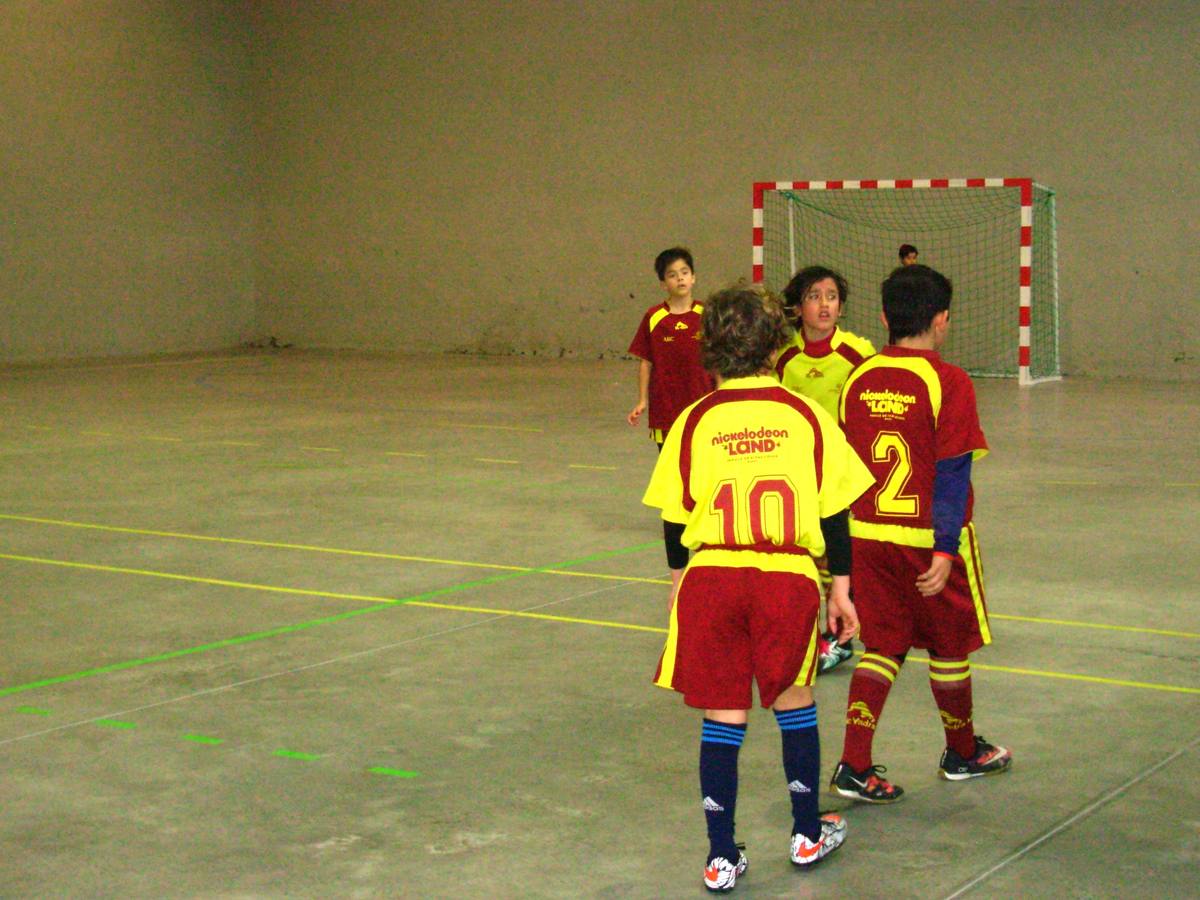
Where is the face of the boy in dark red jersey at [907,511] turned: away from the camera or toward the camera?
away from the camera

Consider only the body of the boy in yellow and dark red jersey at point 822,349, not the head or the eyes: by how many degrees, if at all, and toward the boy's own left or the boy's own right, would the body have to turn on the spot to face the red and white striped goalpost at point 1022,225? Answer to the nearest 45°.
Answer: approximately 180°

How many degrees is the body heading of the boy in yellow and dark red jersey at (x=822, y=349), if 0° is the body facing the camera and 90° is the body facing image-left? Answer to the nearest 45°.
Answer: approximately 0°

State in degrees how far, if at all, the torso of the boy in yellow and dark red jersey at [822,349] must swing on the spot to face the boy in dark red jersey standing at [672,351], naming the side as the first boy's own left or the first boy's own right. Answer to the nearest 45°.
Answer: approximately 135° to the first boy's own right

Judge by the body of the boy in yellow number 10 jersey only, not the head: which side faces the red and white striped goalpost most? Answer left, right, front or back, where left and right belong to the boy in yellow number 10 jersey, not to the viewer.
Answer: front

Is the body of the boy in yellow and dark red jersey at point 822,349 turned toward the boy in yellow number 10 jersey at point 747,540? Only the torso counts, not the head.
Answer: yes

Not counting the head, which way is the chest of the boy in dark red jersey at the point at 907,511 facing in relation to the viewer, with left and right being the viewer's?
facing away from the viewer and to the right of the viewer

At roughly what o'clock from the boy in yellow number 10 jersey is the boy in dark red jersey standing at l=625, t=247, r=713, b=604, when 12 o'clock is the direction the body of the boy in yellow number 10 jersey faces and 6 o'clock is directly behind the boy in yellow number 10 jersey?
The boy in dark red jersey standing is roughly at 12 o'clock from the boy in yellow number 10 jersey.

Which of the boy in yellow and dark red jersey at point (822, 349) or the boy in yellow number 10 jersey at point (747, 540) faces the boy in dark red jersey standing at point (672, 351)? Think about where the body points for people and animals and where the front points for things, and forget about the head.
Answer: the boy in yellow number 10 jersey

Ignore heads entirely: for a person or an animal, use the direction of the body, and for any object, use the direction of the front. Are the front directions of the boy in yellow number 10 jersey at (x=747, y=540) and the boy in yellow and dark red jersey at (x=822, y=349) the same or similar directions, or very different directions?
very different directions

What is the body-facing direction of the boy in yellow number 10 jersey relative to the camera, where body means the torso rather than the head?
away from the camera

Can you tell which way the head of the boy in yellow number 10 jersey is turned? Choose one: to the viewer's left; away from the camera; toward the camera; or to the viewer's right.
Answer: away from the camera
